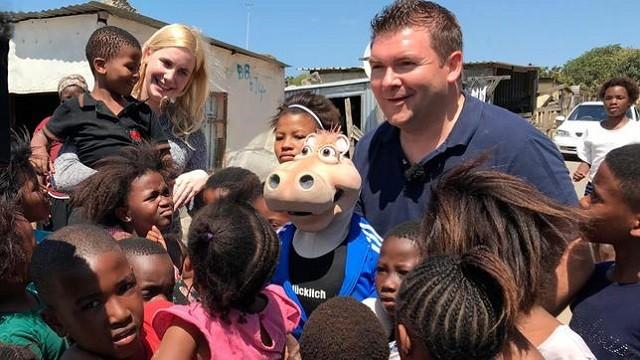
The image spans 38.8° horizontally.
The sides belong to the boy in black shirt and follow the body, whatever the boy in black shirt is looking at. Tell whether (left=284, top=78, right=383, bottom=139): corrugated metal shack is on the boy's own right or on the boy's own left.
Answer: on the boy's own left

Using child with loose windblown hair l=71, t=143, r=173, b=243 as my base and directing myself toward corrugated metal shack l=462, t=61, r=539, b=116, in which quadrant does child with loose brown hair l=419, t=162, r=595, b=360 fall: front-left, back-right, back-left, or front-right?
back-right

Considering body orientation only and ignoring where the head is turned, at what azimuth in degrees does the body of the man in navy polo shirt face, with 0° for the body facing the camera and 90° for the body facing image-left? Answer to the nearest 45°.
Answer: approximately 45°

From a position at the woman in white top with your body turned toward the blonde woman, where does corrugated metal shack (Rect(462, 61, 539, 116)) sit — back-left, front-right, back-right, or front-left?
back-right

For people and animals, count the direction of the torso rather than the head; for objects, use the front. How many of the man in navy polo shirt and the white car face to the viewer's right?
0

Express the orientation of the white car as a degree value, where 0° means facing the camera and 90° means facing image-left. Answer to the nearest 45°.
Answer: approximately 45°

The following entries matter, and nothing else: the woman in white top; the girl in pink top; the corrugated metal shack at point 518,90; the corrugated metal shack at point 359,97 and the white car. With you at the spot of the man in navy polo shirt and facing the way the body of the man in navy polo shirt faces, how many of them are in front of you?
1

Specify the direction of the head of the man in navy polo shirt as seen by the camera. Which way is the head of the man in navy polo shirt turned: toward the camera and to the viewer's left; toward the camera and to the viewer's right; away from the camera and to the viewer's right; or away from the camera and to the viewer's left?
toward the camera and to the viewer's left

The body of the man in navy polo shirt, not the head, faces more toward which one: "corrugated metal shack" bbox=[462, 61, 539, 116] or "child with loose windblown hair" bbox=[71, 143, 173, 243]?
the child with loose windblown hair

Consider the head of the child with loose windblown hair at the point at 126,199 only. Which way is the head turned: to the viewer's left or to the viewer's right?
to the viewer's right
